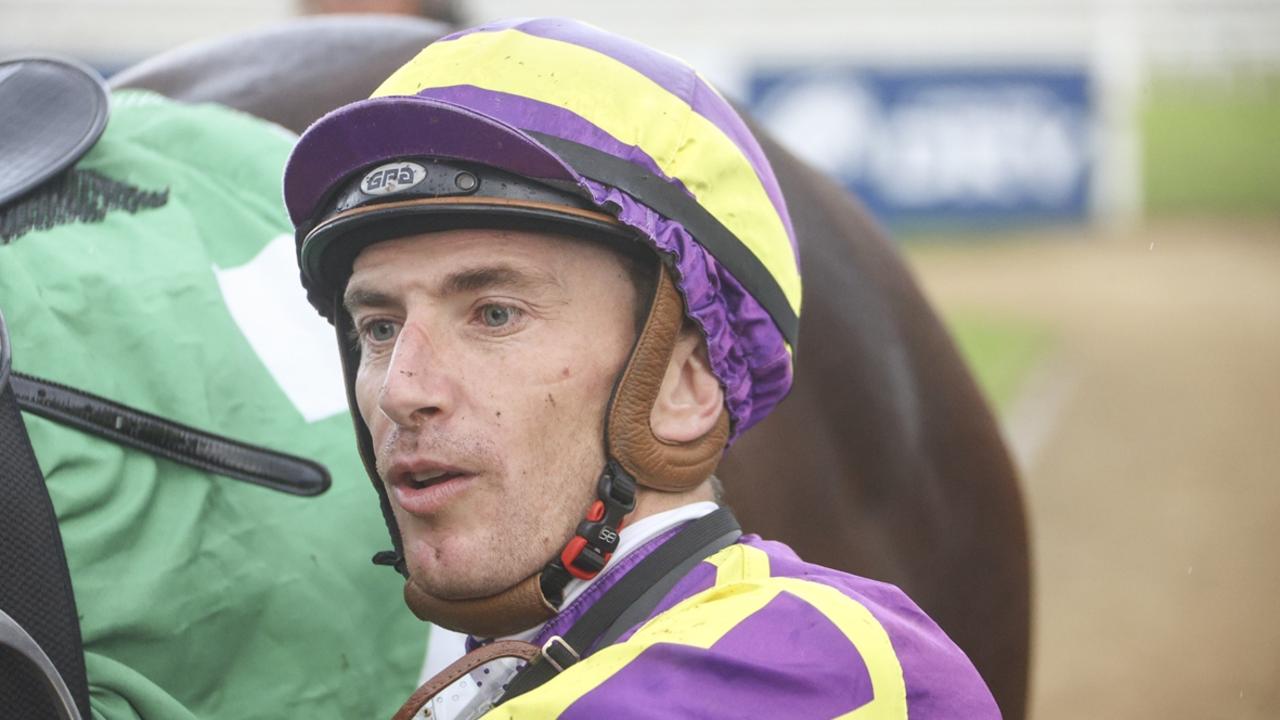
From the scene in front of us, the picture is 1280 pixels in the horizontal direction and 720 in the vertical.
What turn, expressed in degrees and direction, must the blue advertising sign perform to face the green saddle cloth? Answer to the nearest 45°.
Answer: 0° — it already faces it

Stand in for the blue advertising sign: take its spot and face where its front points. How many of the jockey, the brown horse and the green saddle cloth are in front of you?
3

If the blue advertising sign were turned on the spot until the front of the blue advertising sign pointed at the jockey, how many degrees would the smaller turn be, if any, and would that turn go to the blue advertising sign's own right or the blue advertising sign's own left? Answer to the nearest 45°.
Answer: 0° — it already faces them

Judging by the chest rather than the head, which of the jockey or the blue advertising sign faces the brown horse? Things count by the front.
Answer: the blue advertising sign

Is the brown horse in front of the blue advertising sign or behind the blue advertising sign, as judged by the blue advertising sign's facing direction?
in front

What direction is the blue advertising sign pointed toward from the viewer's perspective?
toward the camera

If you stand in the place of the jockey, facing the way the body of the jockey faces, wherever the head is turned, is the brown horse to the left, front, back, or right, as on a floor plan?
back

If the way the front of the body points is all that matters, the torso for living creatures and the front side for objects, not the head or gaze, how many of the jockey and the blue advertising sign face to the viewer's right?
0

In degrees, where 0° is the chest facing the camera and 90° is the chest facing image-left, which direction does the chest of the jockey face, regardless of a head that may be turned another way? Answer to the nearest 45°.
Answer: approximately 45°
